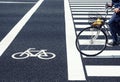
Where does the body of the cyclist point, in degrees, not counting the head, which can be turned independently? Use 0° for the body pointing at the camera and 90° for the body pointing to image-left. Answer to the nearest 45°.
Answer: approximately 90°
